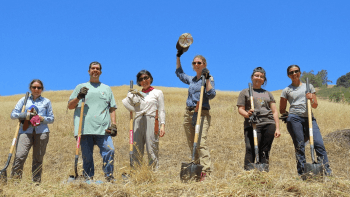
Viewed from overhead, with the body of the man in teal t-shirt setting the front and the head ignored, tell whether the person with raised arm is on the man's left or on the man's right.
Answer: on the man's left

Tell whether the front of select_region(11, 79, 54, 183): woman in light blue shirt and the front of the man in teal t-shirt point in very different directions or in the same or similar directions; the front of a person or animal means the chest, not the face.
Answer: same or similar directions

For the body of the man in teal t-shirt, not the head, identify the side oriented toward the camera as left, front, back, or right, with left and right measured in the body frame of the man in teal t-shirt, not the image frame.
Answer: front

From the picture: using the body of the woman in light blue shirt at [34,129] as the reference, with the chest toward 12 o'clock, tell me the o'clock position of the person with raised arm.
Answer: The person with raised arm is roughly at 10 o'clock from the woman in light blue shirt.

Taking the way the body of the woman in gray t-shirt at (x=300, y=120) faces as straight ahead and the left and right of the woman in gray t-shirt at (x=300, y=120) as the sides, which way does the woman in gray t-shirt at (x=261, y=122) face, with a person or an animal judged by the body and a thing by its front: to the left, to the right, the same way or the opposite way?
the same way

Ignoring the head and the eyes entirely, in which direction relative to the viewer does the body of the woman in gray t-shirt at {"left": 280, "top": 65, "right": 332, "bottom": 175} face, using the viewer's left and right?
facing the viewer

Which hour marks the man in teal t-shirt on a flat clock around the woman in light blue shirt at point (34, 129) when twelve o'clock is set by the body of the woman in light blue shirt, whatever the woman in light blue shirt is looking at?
The man in teal t-shirt is roughly at 10 o'clock from the woman in light blue shirt.

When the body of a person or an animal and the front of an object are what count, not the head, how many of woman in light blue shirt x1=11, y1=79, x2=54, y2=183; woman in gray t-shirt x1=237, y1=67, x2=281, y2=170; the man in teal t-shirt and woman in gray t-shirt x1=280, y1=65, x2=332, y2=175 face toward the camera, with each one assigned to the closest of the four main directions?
4

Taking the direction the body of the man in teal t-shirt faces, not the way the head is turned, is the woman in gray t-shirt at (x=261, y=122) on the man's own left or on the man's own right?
on the man's own left

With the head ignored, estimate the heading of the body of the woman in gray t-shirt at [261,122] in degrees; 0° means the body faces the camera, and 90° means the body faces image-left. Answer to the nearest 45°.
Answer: approximately 0°

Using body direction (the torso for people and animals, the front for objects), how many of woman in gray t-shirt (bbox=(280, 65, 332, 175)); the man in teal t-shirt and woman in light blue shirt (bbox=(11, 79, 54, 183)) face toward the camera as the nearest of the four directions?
3

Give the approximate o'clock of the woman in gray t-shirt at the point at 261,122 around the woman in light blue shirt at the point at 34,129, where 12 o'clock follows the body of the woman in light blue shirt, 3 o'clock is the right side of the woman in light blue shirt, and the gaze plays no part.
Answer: The woman in gray t-shirt is roughly at 10 o'clock from the woman in light blue shirt.
